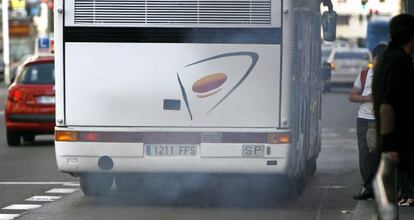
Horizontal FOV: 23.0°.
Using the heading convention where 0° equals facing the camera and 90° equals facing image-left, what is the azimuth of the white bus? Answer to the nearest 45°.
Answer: approximately 180°

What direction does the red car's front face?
away from the camera

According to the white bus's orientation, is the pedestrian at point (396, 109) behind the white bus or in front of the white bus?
behind

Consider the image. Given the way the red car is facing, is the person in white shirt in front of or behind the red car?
behind

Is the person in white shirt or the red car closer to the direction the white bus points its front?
the red car

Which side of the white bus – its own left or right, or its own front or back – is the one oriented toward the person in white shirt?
right

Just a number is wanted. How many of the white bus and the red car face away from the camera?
2

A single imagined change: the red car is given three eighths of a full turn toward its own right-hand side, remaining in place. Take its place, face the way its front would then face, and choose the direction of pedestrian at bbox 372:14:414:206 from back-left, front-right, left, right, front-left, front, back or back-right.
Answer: front-right
